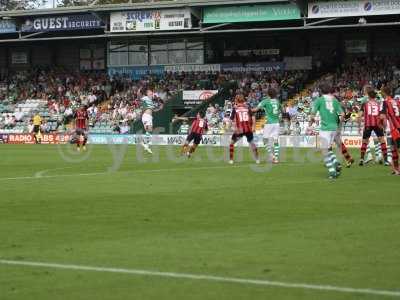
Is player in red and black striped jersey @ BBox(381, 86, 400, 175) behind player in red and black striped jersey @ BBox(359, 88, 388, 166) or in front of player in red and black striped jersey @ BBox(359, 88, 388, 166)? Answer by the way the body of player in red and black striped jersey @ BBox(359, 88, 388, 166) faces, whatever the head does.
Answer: behind

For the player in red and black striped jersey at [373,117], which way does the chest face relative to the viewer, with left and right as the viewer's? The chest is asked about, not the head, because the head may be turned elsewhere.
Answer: facing away from the viewer

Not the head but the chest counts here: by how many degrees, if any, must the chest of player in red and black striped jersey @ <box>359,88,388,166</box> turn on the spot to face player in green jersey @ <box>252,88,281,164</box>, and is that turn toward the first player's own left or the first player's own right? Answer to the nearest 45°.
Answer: approximately 45° to the first player's own left

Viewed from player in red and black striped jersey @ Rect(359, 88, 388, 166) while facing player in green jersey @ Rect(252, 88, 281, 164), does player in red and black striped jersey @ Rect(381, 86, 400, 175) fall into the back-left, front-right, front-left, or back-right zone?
back-left

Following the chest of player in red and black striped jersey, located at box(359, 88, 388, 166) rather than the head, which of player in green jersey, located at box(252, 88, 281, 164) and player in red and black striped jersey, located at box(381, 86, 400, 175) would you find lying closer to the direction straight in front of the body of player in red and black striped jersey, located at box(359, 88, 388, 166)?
the player in green jersey
